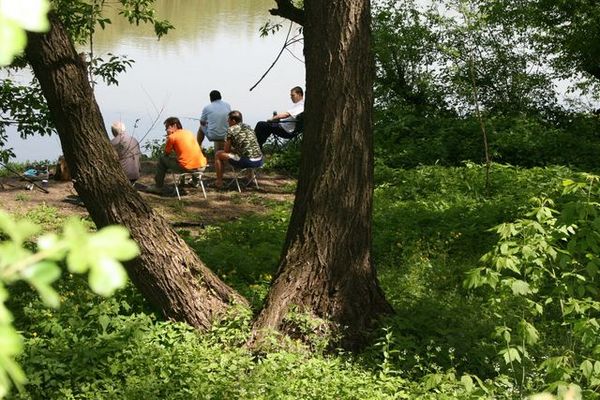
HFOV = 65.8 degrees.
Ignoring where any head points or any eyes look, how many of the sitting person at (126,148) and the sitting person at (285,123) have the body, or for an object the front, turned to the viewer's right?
0

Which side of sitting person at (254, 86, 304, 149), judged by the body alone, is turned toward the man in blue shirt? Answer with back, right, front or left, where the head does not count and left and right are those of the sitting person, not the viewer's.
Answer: front

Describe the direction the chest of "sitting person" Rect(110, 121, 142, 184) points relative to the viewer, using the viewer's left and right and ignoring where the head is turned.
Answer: facing away from the viewer and to the left of the viewer

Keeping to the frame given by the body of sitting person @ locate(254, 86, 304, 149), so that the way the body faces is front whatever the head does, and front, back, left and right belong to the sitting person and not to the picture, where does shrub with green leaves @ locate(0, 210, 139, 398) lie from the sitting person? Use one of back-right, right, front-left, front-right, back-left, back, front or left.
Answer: left

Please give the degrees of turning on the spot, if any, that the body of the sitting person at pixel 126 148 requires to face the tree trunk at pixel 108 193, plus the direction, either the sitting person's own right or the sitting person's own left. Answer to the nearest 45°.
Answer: approximately 135° to the sitting person's own left

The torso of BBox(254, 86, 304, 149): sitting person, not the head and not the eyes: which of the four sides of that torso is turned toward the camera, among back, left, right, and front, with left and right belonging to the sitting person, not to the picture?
left

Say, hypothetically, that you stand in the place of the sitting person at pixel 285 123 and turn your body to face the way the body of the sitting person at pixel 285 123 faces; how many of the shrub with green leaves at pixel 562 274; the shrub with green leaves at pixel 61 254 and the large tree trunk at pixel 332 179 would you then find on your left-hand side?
3

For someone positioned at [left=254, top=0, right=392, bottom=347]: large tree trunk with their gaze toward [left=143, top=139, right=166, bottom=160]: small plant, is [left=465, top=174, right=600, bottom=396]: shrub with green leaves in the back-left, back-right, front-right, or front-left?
back-right

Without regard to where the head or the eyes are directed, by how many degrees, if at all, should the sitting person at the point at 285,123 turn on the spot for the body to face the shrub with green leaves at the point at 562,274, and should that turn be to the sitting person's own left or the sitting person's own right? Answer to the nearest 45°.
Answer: approximately 90° to the sitting person's own left

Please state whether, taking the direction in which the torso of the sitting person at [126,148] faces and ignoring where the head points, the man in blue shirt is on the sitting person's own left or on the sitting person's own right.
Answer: on the sitting person's own right
